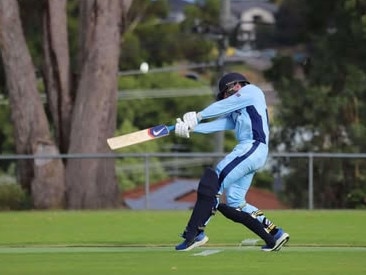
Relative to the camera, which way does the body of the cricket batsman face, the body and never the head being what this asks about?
to the viewer's left
